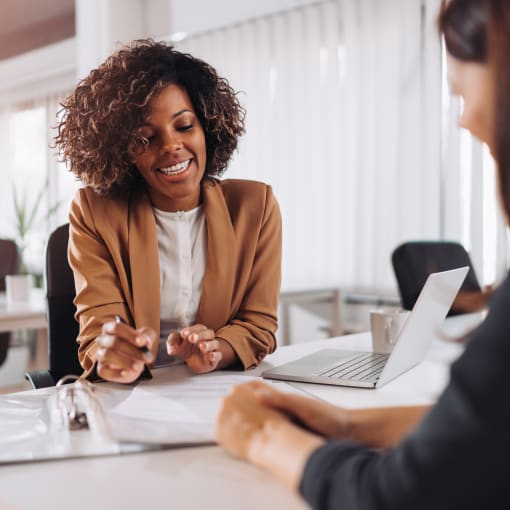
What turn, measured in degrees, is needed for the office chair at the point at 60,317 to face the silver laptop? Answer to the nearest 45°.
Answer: approximately 45° to its left

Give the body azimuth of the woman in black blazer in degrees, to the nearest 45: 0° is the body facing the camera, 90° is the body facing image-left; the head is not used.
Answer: approximately 90°

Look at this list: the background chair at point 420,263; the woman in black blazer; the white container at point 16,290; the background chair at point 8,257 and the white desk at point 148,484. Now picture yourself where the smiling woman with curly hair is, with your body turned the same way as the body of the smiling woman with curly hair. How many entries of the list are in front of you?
2

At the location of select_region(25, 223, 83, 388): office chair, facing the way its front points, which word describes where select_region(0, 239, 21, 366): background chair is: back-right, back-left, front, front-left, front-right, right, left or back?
back

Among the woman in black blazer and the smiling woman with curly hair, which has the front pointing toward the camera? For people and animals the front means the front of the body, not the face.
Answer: the smiling woman with curly hair

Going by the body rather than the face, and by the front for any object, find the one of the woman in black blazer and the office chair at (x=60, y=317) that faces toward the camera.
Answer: the office chair

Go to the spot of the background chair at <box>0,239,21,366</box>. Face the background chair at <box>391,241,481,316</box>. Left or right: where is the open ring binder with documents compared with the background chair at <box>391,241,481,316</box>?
right

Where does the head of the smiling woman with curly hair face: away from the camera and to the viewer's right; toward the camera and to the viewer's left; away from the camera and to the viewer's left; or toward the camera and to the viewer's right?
toward the camera and to the viewer's right

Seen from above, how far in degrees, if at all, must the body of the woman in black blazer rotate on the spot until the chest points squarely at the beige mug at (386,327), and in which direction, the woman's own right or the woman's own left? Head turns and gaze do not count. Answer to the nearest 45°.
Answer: approximately 90° to the woman's own right

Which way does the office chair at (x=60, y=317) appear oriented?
toward the camera

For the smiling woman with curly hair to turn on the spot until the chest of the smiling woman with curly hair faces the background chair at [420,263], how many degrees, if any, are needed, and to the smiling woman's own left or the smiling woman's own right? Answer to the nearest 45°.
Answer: approximately 135° to the smiling woman's own left
